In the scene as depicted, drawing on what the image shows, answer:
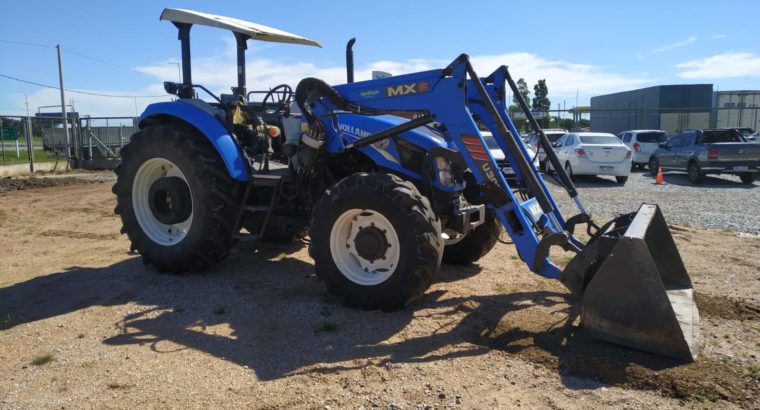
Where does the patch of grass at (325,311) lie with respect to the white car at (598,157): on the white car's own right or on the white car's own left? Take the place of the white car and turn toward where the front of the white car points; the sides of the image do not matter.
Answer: on the white car's own left

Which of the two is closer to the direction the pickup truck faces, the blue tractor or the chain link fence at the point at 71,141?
the chain link fence

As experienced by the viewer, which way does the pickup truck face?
facing away from the viewer and to the left of the viewer

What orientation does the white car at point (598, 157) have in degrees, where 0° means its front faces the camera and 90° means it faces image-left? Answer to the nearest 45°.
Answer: approximately 135°

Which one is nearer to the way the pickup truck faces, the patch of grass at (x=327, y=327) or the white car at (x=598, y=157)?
the white car

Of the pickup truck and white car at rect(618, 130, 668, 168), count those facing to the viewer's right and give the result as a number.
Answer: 0

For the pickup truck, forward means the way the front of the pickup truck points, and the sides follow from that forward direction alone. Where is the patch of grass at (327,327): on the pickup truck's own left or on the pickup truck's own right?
on the pickup truck's own left

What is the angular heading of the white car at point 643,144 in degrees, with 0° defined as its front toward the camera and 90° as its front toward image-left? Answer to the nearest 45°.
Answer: approximately 135°

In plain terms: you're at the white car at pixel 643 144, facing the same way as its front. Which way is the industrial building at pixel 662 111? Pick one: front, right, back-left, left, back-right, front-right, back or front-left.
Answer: front-right

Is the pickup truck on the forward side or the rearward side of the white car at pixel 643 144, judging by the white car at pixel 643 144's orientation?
on the rearward side

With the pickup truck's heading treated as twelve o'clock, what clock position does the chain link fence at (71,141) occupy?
The chain link fence is roughly at 10 o'clock from the pickup truck.

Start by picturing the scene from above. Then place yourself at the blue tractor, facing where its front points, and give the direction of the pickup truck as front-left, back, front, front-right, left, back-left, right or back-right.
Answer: left
